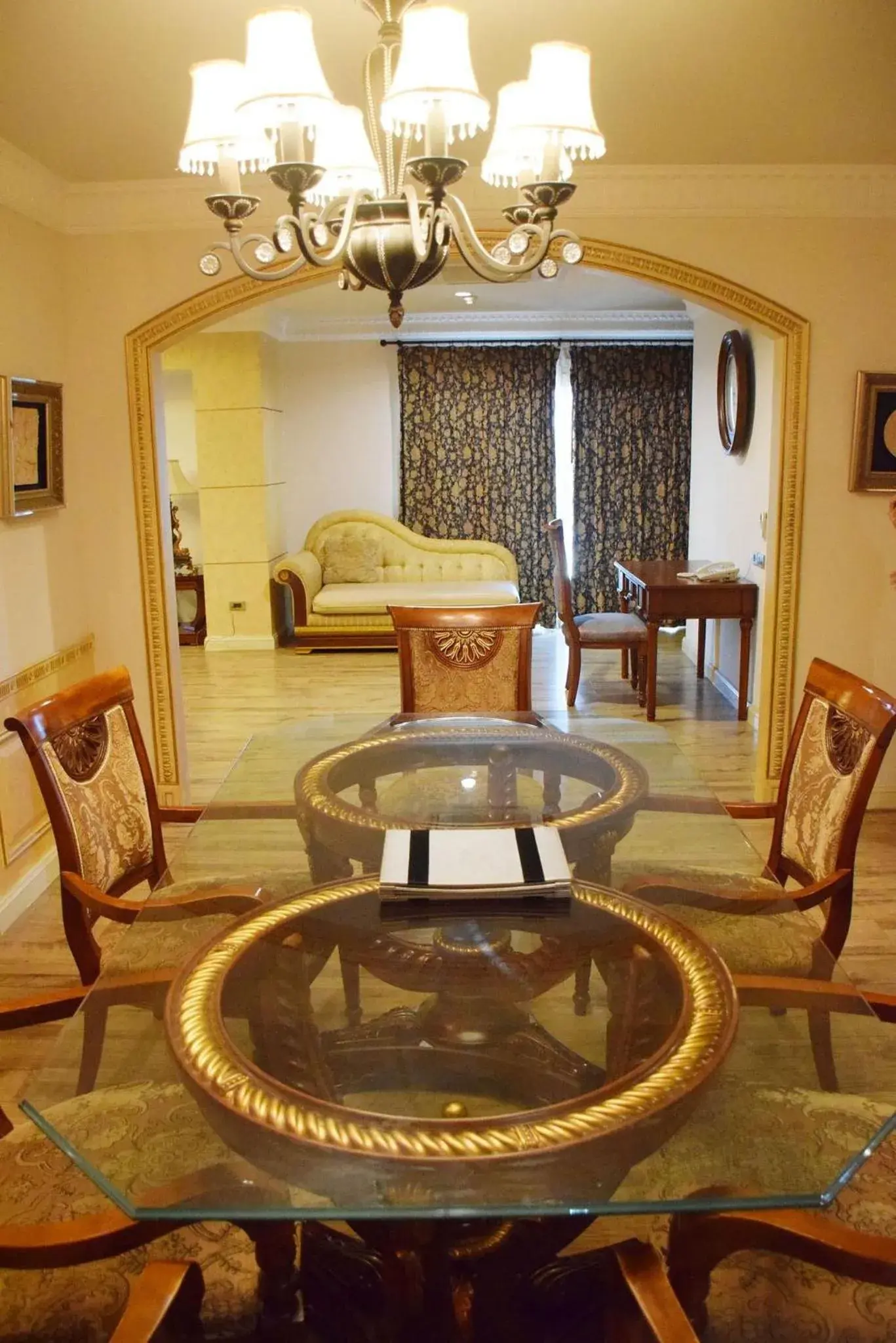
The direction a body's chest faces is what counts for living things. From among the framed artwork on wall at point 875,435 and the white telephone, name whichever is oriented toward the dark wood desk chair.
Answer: the white telephone

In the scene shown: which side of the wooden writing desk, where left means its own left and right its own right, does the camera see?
left

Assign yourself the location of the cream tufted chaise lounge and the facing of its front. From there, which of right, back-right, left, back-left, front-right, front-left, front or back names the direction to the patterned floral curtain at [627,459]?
left

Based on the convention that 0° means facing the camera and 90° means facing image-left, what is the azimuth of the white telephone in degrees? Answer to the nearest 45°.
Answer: approximately 90°

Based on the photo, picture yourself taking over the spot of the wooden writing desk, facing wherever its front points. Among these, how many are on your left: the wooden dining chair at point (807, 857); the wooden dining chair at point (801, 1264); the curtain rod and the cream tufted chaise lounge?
2

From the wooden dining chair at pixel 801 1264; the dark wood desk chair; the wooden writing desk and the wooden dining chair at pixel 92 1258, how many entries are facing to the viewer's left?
2

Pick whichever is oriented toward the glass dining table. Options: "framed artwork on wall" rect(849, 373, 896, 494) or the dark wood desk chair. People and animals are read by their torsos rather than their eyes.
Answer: the framed artwork on wall

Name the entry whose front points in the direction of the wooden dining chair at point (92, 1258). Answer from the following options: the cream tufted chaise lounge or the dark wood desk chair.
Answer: the cream tufted chaise lounge

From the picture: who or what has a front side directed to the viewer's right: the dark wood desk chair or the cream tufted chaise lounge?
the dark wood desk chair

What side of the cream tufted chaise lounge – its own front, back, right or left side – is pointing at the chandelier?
front

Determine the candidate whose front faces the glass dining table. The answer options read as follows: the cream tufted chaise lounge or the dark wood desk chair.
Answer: the cream tufted chaise lounge

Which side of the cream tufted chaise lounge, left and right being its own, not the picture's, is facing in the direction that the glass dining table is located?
front

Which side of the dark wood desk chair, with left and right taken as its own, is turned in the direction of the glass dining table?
right
